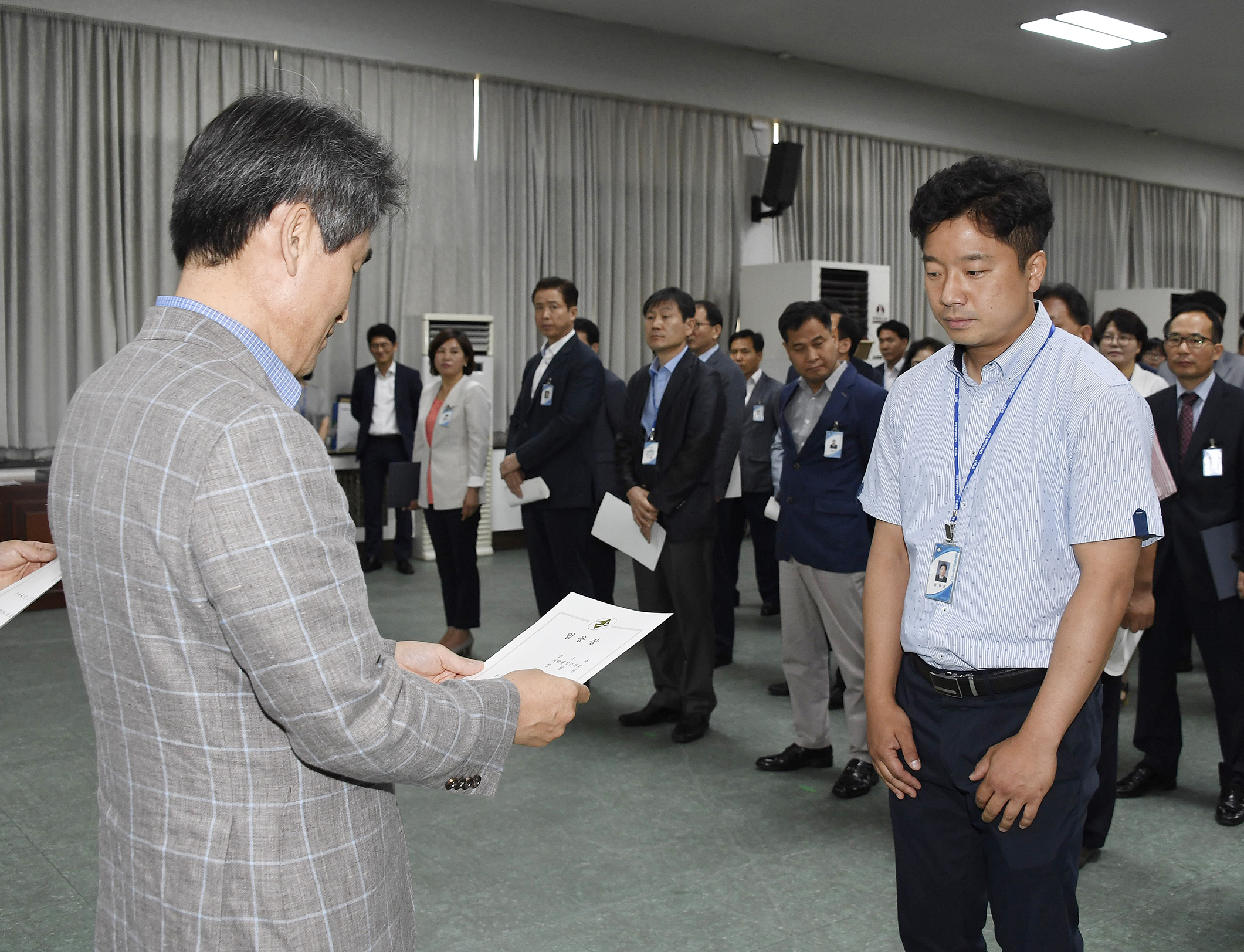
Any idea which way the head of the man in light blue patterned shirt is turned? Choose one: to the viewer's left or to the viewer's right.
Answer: to the viewer's left

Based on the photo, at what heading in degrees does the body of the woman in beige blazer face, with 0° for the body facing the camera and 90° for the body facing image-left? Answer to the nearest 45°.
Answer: approximately 45°

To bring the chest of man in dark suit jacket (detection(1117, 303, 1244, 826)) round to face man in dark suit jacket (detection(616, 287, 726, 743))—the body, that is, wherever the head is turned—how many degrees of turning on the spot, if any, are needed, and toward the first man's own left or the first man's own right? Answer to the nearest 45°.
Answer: approximately 45° to the first man's own right

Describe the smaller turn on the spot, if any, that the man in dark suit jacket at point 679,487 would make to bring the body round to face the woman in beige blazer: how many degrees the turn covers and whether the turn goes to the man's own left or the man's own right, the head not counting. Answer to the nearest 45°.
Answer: approximately 90° to the man's own right

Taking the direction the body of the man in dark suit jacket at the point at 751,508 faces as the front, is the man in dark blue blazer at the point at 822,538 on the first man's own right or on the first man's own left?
on the first man's own left

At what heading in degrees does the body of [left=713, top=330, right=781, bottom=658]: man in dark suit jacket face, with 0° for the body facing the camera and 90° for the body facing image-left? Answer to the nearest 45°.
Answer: approximately 45°

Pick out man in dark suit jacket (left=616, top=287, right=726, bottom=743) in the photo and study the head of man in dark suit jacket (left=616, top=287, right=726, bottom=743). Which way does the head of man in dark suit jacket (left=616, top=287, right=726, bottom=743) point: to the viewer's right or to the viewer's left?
to the viewer's left

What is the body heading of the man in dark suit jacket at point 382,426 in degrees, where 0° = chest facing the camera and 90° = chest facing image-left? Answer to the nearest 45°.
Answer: approximately 0°

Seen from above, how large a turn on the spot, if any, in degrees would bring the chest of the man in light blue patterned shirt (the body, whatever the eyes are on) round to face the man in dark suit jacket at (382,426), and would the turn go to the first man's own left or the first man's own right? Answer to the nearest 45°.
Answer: approximately 90° to the first man's own right

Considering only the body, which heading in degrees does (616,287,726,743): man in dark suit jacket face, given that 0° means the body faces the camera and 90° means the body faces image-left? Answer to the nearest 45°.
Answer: approximately 45°

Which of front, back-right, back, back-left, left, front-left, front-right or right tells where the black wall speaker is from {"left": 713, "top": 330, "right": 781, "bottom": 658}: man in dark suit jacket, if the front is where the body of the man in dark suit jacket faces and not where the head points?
back-right
